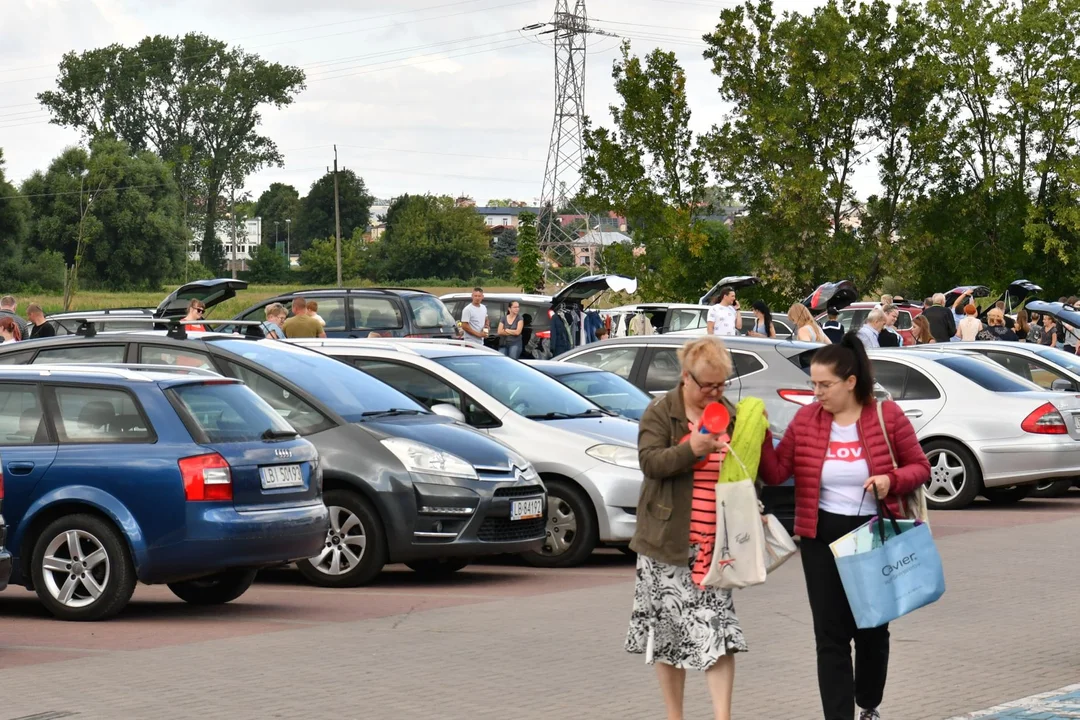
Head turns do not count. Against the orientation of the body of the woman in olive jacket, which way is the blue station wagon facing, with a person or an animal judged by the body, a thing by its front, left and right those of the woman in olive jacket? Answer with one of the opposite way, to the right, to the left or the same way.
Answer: the opposite way

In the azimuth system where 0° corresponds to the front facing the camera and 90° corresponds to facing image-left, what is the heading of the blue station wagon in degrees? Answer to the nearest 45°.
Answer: approximately 135°

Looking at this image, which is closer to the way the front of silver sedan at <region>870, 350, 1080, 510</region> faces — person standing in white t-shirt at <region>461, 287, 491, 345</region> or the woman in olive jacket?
the person standing in white t-shirt

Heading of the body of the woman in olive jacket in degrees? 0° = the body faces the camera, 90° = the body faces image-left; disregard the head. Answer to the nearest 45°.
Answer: approximately 315°

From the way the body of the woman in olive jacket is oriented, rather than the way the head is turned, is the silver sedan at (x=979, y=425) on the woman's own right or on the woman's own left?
on the woman's own left

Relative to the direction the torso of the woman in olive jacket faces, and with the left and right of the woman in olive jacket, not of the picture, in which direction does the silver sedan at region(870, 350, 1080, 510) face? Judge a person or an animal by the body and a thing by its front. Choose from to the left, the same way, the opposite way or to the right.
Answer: the opposite way

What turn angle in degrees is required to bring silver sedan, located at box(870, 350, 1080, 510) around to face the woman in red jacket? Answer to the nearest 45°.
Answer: approximately 135° to its left

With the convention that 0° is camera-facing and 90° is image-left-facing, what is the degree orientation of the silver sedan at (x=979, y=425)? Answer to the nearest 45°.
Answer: approximately 135°

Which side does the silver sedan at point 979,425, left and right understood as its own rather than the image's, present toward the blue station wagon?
left

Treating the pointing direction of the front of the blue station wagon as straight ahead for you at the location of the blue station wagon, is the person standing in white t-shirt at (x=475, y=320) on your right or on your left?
on your right

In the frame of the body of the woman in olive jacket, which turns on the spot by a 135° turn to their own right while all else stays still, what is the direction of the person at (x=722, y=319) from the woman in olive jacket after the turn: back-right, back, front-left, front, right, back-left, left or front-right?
right

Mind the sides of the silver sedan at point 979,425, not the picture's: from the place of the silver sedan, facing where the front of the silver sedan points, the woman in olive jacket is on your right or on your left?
on your left

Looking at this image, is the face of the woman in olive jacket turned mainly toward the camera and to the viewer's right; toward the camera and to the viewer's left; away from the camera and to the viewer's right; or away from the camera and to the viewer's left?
toward the camera and to the viewer's right
